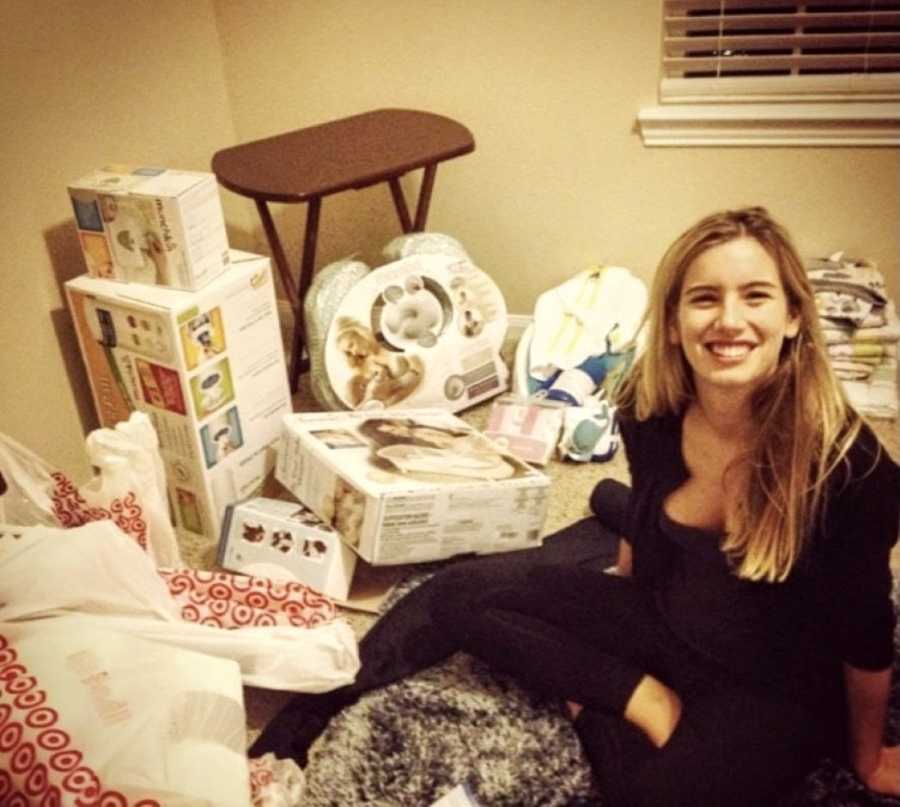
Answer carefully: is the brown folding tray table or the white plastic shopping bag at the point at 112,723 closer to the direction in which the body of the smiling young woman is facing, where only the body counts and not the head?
the white plastic shopping bag

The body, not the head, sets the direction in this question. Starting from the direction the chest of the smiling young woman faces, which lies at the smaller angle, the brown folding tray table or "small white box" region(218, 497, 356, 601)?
the small white box

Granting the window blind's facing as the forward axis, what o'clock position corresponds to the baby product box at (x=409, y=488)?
The baby product box is roughly at 1 o'clock from the window blind.

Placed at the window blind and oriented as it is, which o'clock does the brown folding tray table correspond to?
The brown folding tray table is roughly at 2 o'clock from the window blind.

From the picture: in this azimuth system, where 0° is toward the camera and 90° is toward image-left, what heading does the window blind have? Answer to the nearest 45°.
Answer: approximately 0°
